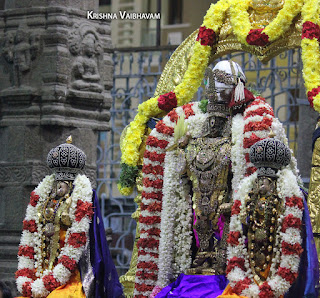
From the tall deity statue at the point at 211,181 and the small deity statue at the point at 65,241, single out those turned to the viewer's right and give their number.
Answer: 0

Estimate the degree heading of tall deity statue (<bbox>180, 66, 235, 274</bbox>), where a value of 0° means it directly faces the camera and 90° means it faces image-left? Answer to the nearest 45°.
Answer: approximately 45°

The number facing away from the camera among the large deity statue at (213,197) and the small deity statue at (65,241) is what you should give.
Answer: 0

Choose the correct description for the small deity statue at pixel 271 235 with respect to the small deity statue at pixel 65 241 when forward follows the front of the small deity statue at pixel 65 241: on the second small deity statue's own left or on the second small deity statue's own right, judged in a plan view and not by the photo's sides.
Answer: on the second small deity statue's own left

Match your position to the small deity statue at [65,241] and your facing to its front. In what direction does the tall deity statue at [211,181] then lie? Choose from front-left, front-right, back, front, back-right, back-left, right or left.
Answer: back-left

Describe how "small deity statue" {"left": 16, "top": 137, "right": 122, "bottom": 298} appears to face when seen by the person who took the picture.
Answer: facing the viewer and to the left of the viewer

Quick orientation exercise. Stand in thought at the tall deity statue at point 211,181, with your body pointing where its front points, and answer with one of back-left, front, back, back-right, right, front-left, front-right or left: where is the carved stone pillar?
right

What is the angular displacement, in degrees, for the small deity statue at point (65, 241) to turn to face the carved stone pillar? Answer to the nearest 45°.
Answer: approximately 135° to its right
